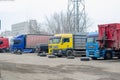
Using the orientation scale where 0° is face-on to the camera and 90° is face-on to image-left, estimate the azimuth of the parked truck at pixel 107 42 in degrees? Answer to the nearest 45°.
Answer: approximately 45°

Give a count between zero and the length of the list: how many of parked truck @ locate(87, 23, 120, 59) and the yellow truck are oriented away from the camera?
0

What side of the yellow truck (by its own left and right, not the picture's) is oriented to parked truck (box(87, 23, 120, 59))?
left

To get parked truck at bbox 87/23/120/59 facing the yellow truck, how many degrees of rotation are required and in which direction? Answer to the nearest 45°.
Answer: approximately 90° to its right

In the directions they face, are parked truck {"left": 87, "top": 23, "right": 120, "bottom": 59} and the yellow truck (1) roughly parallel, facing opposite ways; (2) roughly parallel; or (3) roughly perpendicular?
roughly parallel
